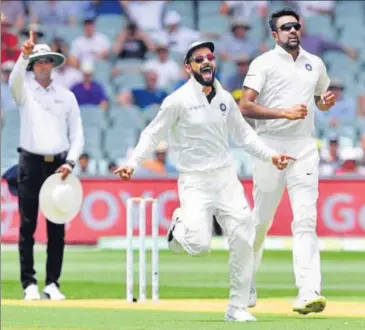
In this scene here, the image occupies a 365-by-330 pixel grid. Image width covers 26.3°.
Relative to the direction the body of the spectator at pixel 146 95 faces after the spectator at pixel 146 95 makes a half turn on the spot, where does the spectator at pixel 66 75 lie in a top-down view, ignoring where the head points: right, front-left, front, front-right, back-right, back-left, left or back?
left

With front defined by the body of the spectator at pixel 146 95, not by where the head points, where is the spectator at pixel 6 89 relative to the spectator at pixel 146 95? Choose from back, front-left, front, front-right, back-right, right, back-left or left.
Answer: right

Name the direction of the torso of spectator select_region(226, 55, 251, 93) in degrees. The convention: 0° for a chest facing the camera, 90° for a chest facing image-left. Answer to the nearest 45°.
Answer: approximately 0°

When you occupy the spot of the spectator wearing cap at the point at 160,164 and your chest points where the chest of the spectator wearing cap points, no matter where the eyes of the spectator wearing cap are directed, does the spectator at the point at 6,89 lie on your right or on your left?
on your right

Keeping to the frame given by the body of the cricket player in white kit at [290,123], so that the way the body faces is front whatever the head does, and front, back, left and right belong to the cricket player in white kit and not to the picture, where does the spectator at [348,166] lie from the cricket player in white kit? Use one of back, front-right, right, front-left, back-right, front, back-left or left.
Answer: back-left

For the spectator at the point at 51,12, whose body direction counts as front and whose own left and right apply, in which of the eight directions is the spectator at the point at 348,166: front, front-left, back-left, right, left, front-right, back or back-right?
front-left

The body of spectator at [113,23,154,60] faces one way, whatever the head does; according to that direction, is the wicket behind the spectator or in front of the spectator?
in front

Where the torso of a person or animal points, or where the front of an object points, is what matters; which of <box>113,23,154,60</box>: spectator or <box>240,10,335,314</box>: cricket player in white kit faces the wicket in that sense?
the spectator
